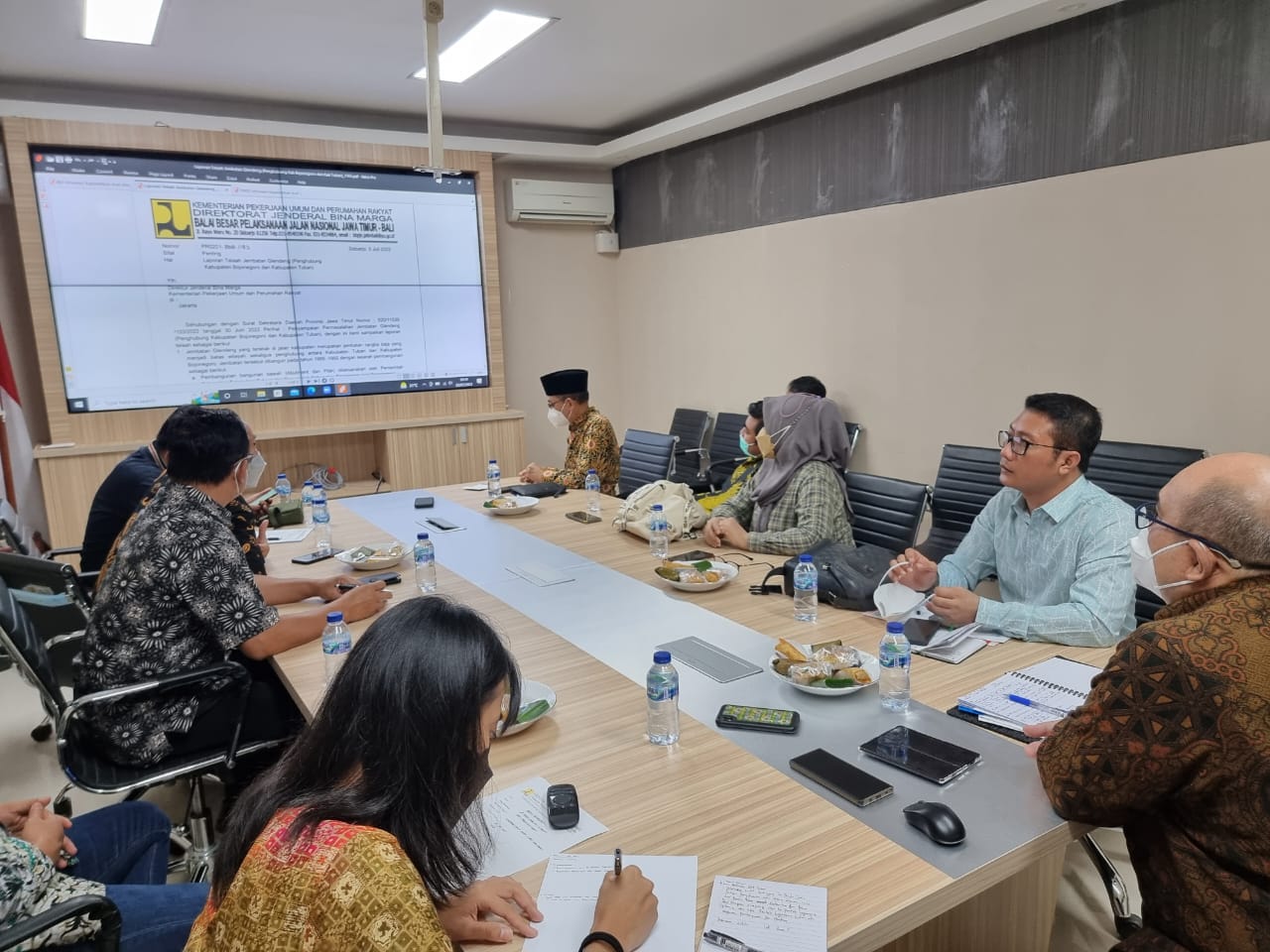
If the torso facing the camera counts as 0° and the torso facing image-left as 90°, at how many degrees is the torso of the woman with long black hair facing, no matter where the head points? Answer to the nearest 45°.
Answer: approximately 225°

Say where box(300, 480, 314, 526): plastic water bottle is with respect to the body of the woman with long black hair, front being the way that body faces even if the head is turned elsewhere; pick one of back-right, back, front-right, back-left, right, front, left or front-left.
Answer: front-left

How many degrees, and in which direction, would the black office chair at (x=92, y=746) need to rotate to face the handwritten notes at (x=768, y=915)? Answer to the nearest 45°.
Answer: approximately 45° to its right

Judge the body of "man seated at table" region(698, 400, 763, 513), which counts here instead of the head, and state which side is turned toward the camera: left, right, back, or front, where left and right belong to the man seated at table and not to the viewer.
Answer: left

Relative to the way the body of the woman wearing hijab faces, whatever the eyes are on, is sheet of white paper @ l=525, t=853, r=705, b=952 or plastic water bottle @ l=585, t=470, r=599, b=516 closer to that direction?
the plastic water bottle

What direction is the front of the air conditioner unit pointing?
toward the camera

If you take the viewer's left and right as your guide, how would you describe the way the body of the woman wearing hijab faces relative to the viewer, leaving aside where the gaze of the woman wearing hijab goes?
facing to the left of the viewer

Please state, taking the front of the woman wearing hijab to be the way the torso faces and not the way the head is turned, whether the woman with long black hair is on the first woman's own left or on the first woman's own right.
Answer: on the first woman's own left

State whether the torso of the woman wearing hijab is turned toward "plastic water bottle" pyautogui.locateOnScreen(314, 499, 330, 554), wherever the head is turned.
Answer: yes

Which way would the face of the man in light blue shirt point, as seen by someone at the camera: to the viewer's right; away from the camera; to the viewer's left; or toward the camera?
to the viewer's left

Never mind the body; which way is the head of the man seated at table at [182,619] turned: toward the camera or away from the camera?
away from the camera

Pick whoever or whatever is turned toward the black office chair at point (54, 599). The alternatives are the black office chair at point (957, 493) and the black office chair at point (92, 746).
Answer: the black office chair at point (957, 493)

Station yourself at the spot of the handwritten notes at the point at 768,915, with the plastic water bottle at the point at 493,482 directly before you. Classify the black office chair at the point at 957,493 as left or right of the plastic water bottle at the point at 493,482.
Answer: right
